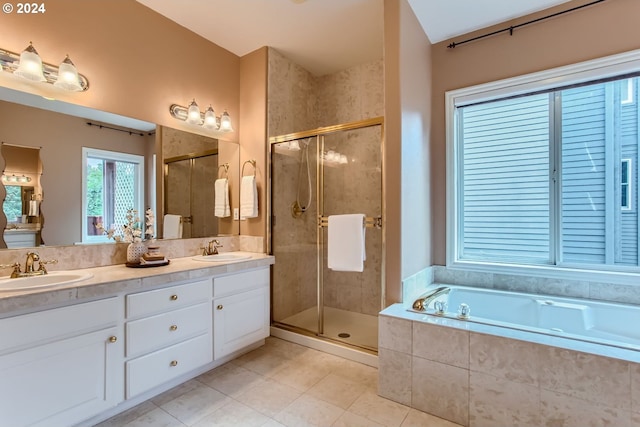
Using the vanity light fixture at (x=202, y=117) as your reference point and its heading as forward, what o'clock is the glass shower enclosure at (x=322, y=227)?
The glass shower enclosure is roughly at 11 o'clock from the vanity light fixture.

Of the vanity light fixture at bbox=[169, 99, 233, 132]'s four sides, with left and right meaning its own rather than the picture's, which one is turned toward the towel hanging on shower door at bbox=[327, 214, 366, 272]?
front

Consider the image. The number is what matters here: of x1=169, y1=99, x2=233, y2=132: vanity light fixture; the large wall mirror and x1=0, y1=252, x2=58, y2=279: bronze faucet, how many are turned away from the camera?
0

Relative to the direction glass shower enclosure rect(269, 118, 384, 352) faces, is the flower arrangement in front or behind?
in front

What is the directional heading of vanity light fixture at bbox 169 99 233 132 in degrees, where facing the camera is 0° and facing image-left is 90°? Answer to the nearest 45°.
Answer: approximately 315°

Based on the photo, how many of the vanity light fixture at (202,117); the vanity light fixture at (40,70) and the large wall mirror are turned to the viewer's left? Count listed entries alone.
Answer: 0

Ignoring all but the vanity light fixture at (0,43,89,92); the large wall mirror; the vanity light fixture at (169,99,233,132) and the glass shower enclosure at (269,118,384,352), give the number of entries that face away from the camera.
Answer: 0

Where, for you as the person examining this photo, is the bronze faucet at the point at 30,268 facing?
facing the viewer and to the right of the viewer

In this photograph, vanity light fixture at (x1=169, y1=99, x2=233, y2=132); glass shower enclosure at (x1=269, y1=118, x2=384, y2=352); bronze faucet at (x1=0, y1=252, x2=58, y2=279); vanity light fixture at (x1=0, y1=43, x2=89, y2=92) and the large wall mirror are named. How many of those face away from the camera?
0

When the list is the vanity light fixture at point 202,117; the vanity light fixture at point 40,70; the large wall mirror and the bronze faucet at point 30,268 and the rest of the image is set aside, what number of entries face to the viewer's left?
0

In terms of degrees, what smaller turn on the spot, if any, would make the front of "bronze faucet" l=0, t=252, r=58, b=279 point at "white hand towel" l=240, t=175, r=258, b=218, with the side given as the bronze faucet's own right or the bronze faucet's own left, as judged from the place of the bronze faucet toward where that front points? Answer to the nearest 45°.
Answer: approximately 45° to the bronze faucet's own left

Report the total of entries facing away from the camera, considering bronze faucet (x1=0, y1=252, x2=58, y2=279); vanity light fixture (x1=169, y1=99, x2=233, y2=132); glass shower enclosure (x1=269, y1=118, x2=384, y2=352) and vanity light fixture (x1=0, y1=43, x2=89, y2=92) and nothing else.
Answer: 0

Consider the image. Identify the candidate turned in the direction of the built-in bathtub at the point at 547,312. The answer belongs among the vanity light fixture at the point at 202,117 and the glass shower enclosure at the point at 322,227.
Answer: the vanity light fixture

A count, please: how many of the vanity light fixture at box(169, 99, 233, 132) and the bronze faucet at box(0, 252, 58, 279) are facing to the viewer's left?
0

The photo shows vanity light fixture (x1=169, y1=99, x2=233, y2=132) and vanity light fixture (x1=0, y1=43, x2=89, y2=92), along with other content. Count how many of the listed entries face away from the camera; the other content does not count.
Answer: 0
